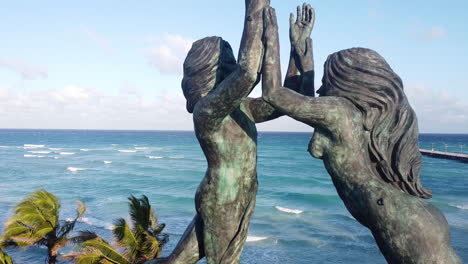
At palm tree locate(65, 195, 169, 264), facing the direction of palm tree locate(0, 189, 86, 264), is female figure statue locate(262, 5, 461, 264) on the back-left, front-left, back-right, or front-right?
back-left

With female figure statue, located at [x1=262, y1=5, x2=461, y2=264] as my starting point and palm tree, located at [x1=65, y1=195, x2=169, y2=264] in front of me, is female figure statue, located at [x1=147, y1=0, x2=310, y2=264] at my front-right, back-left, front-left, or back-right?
front-left

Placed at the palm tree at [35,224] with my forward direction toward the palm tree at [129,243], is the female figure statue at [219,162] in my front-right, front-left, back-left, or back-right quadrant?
front-right

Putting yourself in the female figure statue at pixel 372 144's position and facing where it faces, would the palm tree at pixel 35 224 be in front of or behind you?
in front

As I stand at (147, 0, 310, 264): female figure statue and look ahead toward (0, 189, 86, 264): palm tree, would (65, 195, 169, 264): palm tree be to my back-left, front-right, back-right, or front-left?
front-right

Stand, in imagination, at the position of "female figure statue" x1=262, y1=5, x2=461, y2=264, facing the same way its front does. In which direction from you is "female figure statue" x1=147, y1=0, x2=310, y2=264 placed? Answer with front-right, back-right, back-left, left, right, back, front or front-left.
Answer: front

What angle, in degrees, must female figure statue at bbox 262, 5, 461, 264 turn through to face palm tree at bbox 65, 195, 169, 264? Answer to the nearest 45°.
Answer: approximately 45° to its right

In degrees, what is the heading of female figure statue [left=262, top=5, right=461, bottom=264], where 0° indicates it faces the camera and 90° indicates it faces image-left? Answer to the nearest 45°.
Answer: approximately 90°

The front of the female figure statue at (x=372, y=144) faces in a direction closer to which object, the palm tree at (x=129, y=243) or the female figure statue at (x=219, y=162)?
the female figure statue
